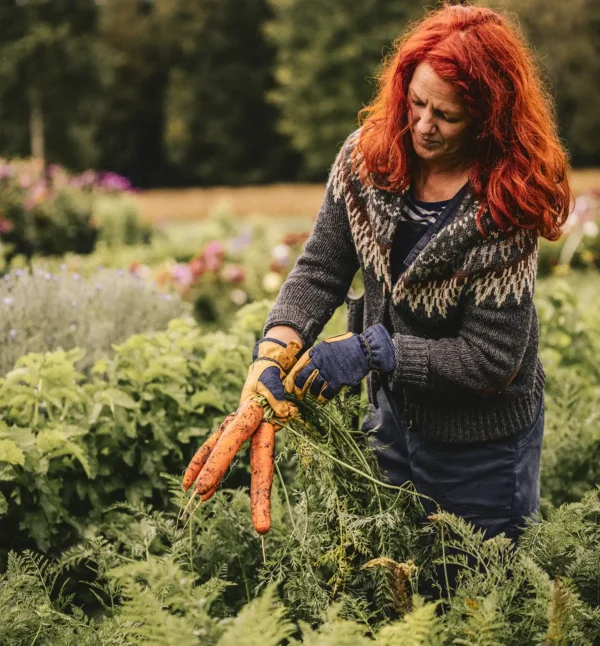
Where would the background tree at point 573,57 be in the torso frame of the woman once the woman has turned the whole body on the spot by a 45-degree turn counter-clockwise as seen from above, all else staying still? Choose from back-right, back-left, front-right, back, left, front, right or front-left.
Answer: back

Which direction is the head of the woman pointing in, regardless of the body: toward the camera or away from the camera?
toward the camera

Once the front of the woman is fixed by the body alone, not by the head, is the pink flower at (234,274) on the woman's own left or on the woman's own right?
on the woman's own right

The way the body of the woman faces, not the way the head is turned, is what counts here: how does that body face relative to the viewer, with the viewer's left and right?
facing the viewer and to the left of the viewer

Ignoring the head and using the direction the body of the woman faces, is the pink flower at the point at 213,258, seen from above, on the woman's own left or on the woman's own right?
on the woman's own right

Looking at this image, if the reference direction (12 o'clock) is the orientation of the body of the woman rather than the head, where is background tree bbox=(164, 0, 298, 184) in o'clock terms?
The background tree is roughly at 4 o'clock from the woman.

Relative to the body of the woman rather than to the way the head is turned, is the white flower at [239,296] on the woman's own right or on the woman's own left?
on the woman's own right

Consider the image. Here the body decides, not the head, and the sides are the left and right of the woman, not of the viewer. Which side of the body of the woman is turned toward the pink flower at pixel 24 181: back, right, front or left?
right

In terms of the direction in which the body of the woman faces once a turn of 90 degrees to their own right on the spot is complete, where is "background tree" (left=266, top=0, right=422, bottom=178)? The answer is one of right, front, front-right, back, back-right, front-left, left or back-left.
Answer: front-right
